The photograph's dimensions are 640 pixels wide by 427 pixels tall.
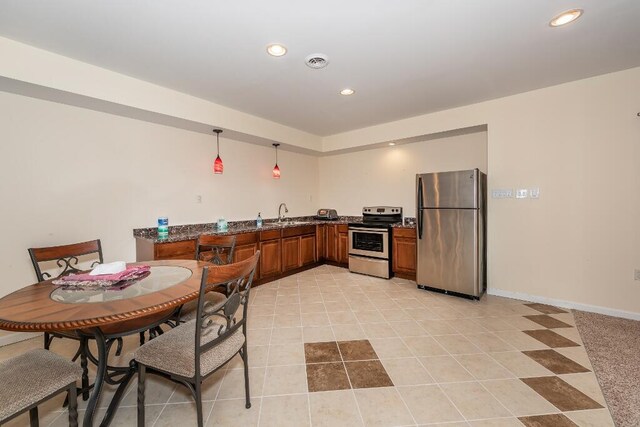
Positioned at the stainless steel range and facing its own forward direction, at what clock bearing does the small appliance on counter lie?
The small appliance on counter is roughly at 3 o'clock from the stainless steel range.

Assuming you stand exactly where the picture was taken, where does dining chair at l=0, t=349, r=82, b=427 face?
facing away from the viewer and to the right of the viewer

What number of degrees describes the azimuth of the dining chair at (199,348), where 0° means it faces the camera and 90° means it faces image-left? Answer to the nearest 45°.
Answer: approximately 135°

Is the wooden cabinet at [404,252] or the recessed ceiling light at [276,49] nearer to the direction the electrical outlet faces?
the recessed ceiling light

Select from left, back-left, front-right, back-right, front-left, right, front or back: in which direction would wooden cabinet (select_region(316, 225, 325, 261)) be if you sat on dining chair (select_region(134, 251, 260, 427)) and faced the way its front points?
right

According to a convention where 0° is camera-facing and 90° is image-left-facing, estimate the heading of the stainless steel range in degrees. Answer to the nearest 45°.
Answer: approximately 45°

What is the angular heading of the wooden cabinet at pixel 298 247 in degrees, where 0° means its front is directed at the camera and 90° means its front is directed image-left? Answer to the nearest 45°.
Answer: approximately 315°

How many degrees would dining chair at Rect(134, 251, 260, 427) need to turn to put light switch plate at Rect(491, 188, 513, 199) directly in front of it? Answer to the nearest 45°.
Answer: approximately 135° to its right

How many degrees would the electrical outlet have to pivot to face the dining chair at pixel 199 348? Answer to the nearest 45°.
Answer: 0° — it already faces it
